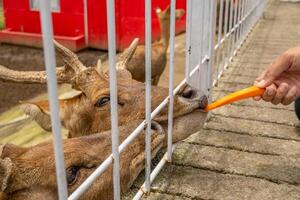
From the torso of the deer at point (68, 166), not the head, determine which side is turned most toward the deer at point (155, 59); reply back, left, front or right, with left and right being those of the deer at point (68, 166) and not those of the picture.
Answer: left

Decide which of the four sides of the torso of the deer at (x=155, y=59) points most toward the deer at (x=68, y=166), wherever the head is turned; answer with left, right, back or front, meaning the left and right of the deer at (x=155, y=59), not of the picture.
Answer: right

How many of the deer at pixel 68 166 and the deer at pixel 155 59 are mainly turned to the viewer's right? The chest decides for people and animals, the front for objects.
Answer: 2

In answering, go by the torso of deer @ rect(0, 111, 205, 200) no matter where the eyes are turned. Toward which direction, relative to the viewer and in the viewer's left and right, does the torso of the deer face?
facing to the right of the viewer

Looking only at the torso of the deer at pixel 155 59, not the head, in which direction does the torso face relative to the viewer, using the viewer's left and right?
facing to the right of the viewer
